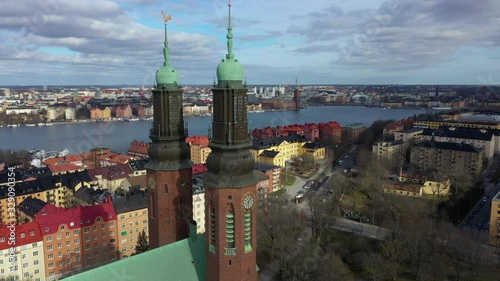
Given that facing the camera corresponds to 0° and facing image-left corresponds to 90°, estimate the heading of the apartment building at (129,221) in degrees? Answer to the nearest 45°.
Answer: approximately 315°

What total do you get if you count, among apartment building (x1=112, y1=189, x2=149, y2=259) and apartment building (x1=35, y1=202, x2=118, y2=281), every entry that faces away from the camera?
0

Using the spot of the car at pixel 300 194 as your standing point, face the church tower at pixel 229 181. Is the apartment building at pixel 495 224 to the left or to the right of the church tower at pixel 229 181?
left

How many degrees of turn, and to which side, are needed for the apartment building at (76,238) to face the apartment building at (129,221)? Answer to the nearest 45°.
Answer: approximately 90° to its left

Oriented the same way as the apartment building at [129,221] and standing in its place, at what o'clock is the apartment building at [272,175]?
the apartment building at [272,175] is roughly at 9 o'clock from the apartment building at [129,221].

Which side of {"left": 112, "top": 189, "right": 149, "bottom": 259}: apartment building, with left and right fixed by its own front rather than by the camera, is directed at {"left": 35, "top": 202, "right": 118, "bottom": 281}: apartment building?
right

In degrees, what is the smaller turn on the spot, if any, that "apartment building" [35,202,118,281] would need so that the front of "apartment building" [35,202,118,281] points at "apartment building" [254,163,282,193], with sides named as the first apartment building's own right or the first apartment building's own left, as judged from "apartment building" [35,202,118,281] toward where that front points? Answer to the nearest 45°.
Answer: approximately 90° to the first apartment building's own left

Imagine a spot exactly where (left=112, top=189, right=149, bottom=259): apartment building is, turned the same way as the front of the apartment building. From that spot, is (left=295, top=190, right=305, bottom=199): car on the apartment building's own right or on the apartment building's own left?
on the apartment building's own left

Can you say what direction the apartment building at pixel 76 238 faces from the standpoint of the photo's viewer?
facing the viewer and to the right of the viewer
